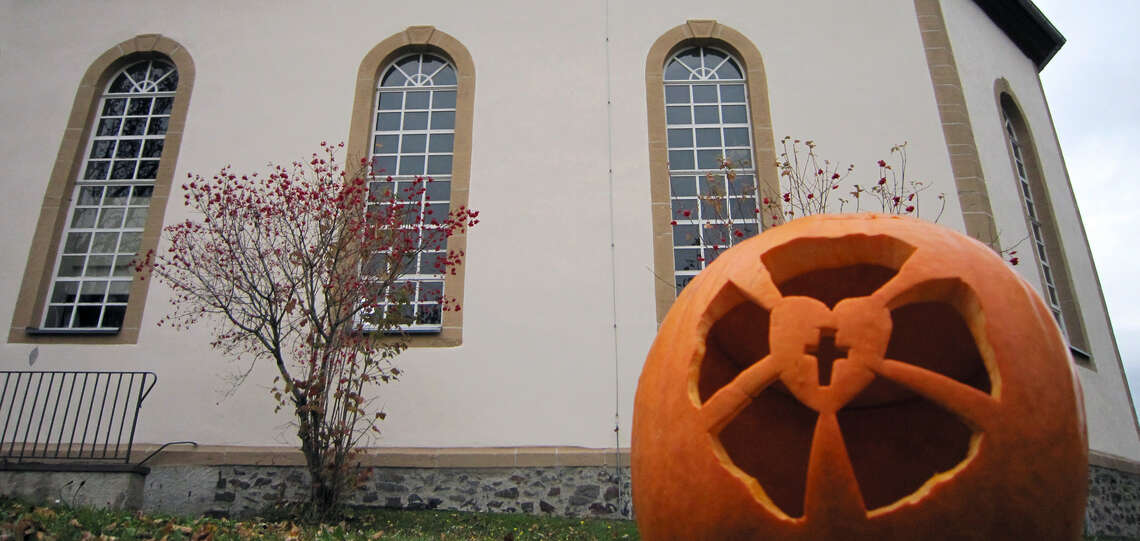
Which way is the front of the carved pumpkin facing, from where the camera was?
facing the viewer

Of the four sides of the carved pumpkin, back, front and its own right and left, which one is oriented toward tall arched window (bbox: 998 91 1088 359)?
back

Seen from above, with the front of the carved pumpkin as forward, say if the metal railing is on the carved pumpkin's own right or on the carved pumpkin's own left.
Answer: on the carved pumpkin's own right
